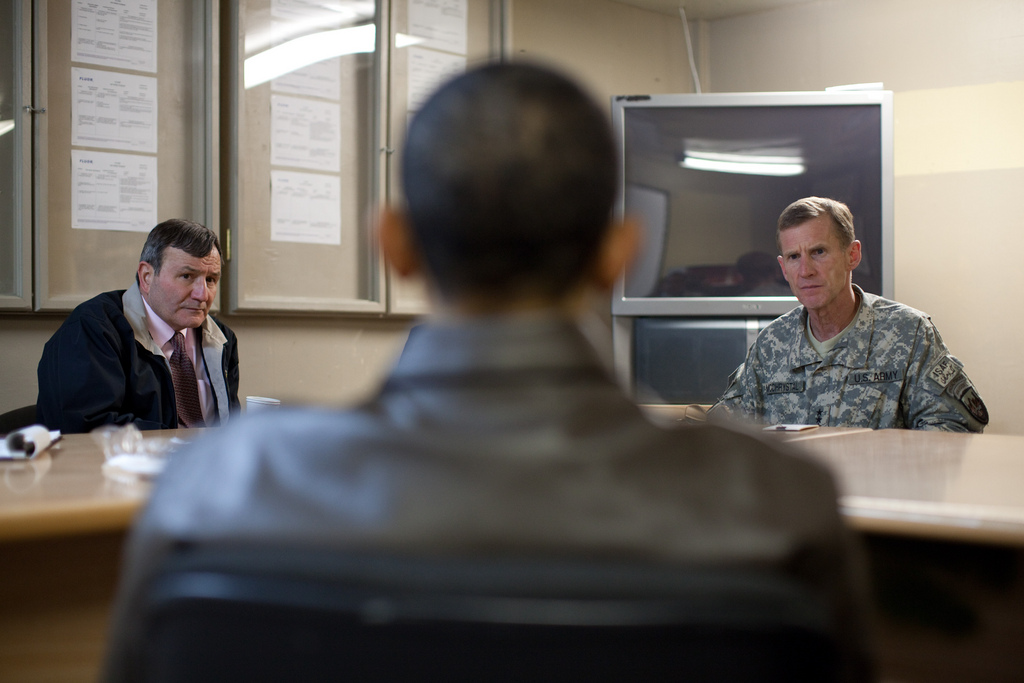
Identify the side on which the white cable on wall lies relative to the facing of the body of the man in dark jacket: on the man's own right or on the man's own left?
on the man's own left

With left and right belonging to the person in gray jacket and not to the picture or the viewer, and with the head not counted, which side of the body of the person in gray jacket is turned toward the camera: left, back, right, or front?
back

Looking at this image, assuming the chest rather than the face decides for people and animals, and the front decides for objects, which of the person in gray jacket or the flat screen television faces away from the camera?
the person in gray jacket

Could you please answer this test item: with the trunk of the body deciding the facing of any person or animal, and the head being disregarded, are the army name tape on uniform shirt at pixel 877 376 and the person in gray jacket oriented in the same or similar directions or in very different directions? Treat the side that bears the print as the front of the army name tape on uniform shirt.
very different directions

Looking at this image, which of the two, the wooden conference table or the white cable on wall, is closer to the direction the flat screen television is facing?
the wooden conference table

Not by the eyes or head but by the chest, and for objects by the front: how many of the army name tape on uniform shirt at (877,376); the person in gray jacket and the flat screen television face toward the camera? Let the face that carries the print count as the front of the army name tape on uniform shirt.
2

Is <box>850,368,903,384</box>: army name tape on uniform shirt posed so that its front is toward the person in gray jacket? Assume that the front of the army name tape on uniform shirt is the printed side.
yes

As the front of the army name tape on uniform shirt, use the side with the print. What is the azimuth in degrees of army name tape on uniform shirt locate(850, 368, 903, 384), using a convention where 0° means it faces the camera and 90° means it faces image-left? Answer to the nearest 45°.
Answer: approximately 0°

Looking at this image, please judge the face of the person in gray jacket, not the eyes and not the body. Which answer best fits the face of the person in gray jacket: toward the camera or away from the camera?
away from the camera

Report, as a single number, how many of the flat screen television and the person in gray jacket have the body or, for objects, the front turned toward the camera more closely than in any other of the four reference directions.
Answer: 1
